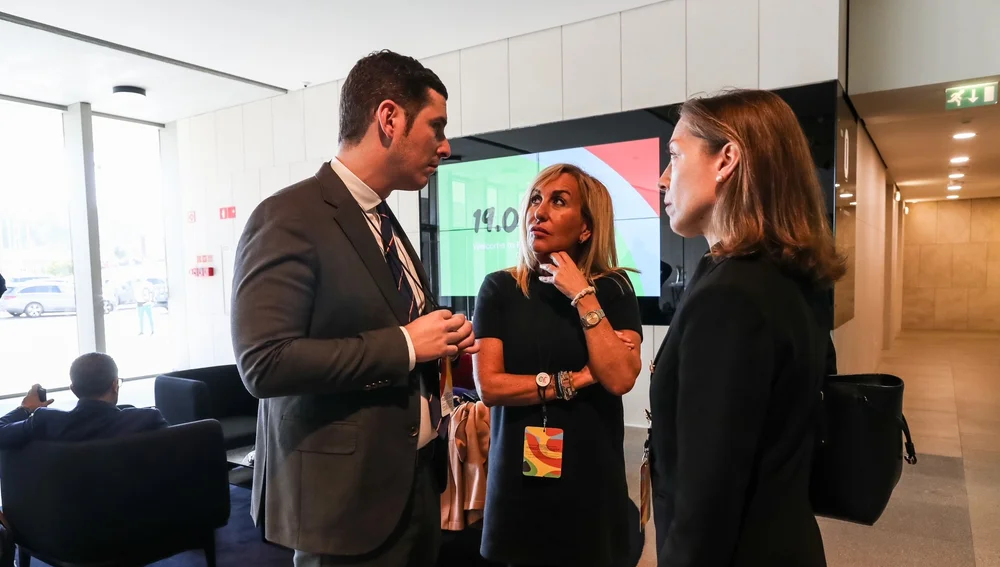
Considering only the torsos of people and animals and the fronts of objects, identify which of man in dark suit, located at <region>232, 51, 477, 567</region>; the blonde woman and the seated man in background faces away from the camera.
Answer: the seated man in background

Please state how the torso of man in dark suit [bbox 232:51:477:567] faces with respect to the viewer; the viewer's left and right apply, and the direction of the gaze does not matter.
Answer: facing to the right of the viewer

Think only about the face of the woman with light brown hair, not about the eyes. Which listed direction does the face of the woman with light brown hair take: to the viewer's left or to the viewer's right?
to the viewer's left

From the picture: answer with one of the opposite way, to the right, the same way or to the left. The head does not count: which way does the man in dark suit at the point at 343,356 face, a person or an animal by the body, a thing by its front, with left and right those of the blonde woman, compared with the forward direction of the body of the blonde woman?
to the left

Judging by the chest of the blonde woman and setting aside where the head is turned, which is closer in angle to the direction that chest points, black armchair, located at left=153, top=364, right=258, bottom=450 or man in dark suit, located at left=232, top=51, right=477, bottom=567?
the man in dark suit

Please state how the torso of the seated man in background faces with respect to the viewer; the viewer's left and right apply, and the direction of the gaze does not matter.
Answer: facing away from the viewer

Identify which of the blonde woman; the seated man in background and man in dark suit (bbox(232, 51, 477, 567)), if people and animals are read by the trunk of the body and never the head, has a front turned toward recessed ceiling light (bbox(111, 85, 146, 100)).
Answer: the seated man in background

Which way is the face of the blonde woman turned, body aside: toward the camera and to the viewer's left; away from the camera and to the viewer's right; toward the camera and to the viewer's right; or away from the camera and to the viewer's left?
toward the camera and to the viewer's left

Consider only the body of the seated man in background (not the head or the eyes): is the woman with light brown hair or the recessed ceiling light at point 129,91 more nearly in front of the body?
the recessed ceiling light

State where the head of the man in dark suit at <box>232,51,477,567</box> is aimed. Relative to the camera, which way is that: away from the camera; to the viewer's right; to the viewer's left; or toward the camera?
to the viewer's right
